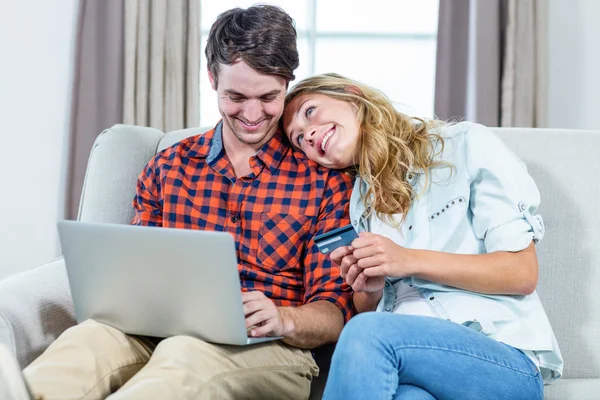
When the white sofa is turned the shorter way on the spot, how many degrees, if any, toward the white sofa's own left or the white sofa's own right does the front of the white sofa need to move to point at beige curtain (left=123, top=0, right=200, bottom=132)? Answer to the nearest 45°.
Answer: approximately 135° to the white sofa's own right

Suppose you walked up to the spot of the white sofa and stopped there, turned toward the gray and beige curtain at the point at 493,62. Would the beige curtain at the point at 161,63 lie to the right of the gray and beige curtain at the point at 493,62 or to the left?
left

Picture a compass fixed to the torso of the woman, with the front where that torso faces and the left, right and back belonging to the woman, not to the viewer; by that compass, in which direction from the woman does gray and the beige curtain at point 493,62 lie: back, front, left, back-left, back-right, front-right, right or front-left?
back-right

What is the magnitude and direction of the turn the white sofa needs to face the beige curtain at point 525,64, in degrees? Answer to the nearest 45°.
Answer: approximately 180°

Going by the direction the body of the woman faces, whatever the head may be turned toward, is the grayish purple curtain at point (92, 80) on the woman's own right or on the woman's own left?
on the woman's own right

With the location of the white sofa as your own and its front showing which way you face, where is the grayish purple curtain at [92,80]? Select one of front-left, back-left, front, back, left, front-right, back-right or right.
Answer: back-right

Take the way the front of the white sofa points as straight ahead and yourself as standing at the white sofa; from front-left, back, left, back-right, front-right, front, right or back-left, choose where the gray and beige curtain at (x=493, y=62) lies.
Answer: back

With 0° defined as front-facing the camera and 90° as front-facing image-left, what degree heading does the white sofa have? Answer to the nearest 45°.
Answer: approximately 0°
